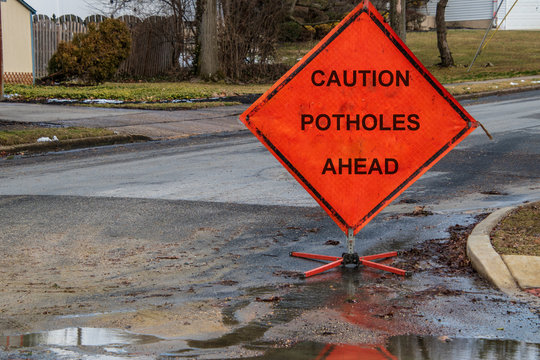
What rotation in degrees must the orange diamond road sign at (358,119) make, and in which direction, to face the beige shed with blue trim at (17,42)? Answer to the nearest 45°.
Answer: approximately 135° to its right

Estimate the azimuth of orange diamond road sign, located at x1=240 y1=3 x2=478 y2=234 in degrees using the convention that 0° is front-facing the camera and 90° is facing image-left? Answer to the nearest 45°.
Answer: approximately 0°

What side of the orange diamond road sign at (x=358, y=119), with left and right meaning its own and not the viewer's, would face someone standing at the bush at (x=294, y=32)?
back

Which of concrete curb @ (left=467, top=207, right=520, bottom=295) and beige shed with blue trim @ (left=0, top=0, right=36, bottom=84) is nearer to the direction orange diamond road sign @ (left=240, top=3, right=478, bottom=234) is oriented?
the concrete curb

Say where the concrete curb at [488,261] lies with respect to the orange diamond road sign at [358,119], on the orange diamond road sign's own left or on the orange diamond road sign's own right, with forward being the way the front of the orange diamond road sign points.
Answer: on the orange diamond road sign's own left

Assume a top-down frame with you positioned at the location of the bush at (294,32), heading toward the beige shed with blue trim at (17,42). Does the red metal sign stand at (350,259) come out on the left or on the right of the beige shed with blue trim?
left

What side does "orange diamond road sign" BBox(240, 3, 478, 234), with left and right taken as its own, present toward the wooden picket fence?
back

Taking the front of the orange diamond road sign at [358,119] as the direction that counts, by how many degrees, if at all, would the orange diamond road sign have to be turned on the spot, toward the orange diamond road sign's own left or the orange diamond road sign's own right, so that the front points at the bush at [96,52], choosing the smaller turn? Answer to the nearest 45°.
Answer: approximately 135° to the orange diamond road sign's own right
